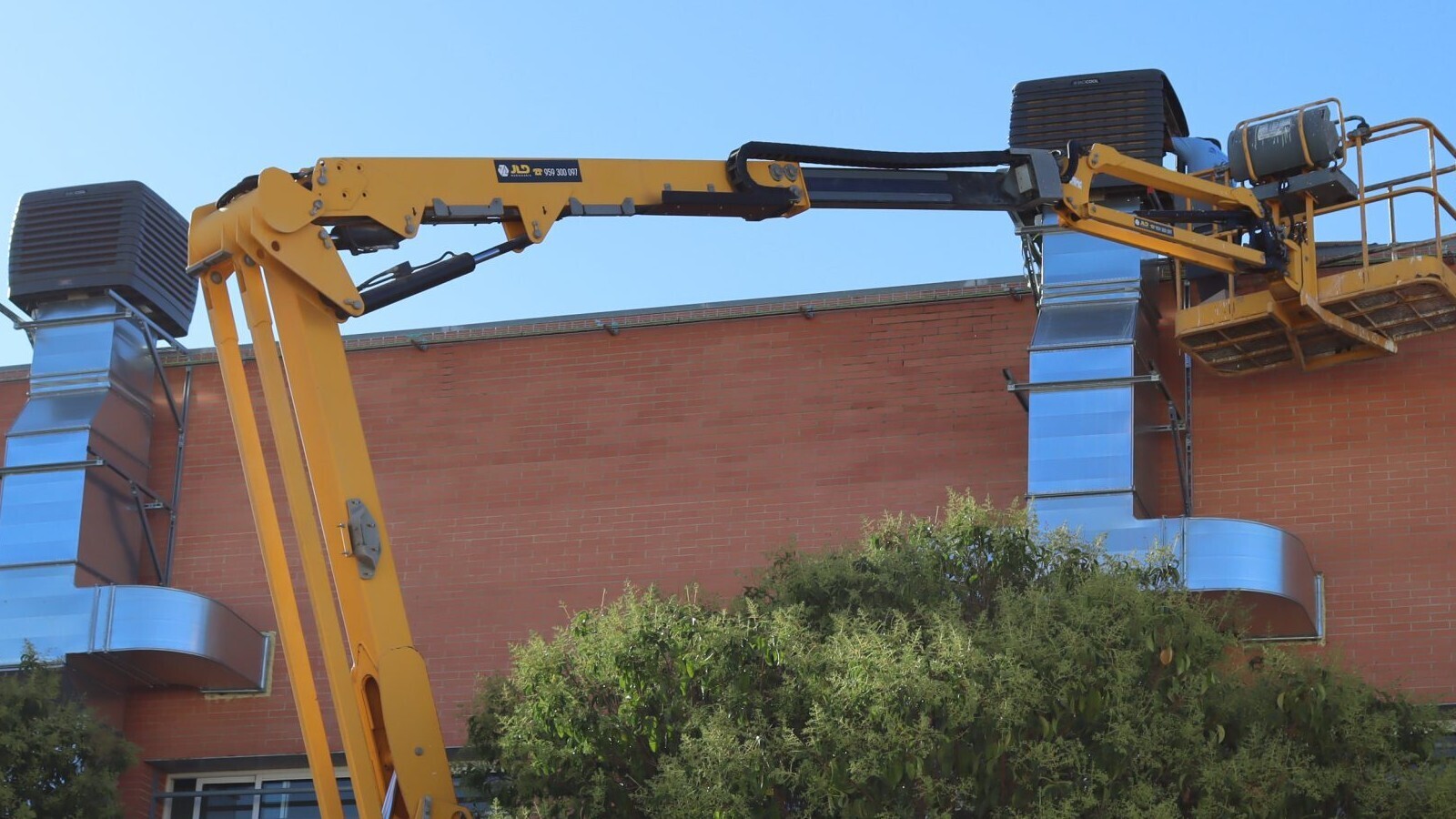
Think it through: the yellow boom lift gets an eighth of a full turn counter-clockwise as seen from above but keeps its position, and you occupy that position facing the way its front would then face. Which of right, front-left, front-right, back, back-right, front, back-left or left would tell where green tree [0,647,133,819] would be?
left

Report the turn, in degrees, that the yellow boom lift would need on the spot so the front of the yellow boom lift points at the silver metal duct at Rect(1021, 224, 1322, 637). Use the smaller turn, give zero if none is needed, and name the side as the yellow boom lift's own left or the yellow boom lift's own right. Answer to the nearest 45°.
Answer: approximately 45° to the yellow boom lift's own left

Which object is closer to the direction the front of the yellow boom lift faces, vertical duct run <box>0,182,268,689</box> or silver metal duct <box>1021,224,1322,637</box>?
the silver metal duct

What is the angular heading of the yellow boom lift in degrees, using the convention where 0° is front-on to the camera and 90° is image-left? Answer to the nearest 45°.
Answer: approximately 270°
